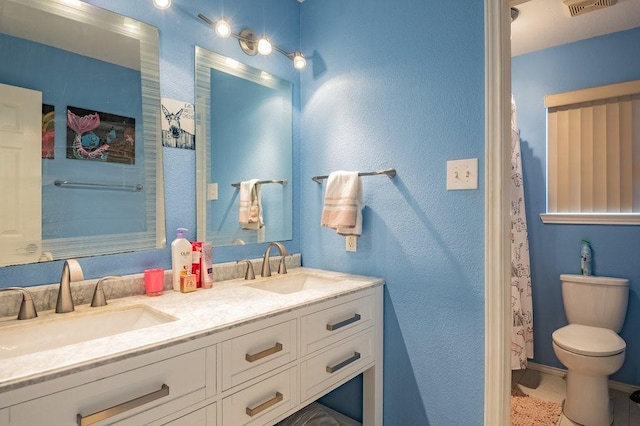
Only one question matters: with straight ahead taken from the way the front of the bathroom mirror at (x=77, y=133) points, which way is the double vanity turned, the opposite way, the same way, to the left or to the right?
the same way

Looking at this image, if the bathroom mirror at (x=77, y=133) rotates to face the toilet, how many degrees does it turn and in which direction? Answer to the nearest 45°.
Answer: approximately 45° to its left

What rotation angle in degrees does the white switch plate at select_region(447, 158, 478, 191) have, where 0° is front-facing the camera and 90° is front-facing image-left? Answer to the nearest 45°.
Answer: approximately 0°

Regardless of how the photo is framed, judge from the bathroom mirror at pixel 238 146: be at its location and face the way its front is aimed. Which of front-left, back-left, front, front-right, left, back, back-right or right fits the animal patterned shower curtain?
front-left

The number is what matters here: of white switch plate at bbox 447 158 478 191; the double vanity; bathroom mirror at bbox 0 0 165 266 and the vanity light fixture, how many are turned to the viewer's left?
0

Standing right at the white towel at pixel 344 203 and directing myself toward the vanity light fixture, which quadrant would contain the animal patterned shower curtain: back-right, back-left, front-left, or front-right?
back-right

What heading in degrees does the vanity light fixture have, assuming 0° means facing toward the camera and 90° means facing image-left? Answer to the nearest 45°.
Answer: approximately 315°

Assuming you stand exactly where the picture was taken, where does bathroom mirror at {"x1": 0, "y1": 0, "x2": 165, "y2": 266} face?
facing the viewer and to the right of the viewer

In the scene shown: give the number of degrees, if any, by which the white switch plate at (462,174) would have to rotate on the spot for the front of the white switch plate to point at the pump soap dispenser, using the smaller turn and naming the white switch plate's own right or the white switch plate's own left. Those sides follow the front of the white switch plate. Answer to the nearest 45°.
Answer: approximately 45° to the white switch plate's own right

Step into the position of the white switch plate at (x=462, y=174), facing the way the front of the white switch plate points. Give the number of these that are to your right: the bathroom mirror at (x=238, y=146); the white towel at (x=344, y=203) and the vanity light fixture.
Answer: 3

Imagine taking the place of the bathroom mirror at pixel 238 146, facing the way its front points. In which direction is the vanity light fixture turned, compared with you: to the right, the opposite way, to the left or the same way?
the same way

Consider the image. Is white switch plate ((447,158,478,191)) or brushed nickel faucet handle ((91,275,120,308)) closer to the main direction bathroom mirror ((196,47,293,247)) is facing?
the white switch plate

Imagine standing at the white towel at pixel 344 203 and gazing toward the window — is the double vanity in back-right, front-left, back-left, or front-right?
back-right

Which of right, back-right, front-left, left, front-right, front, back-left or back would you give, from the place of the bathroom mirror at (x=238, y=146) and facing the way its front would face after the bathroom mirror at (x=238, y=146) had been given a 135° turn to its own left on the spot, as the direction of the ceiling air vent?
right

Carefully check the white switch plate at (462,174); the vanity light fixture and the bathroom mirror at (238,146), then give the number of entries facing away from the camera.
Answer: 0

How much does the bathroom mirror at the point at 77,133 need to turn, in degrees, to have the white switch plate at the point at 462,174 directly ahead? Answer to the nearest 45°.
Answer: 0° — it already faces it

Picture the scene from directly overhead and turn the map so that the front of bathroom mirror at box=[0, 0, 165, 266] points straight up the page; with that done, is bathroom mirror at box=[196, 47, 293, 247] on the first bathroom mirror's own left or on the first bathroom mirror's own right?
on the first bathroom mirror's own left

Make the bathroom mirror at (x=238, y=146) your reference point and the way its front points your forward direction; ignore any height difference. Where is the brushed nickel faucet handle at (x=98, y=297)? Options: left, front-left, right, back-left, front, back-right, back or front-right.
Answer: right

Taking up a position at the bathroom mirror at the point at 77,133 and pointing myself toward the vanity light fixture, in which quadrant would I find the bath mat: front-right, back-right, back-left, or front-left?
front-right

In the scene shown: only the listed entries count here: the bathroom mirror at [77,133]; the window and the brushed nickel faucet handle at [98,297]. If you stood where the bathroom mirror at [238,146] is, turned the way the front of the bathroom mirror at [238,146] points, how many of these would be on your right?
2

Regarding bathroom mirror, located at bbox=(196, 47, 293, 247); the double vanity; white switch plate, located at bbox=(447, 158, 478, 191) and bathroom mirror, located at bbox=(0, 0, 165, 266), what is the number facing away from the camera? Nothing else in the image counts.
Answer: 0
